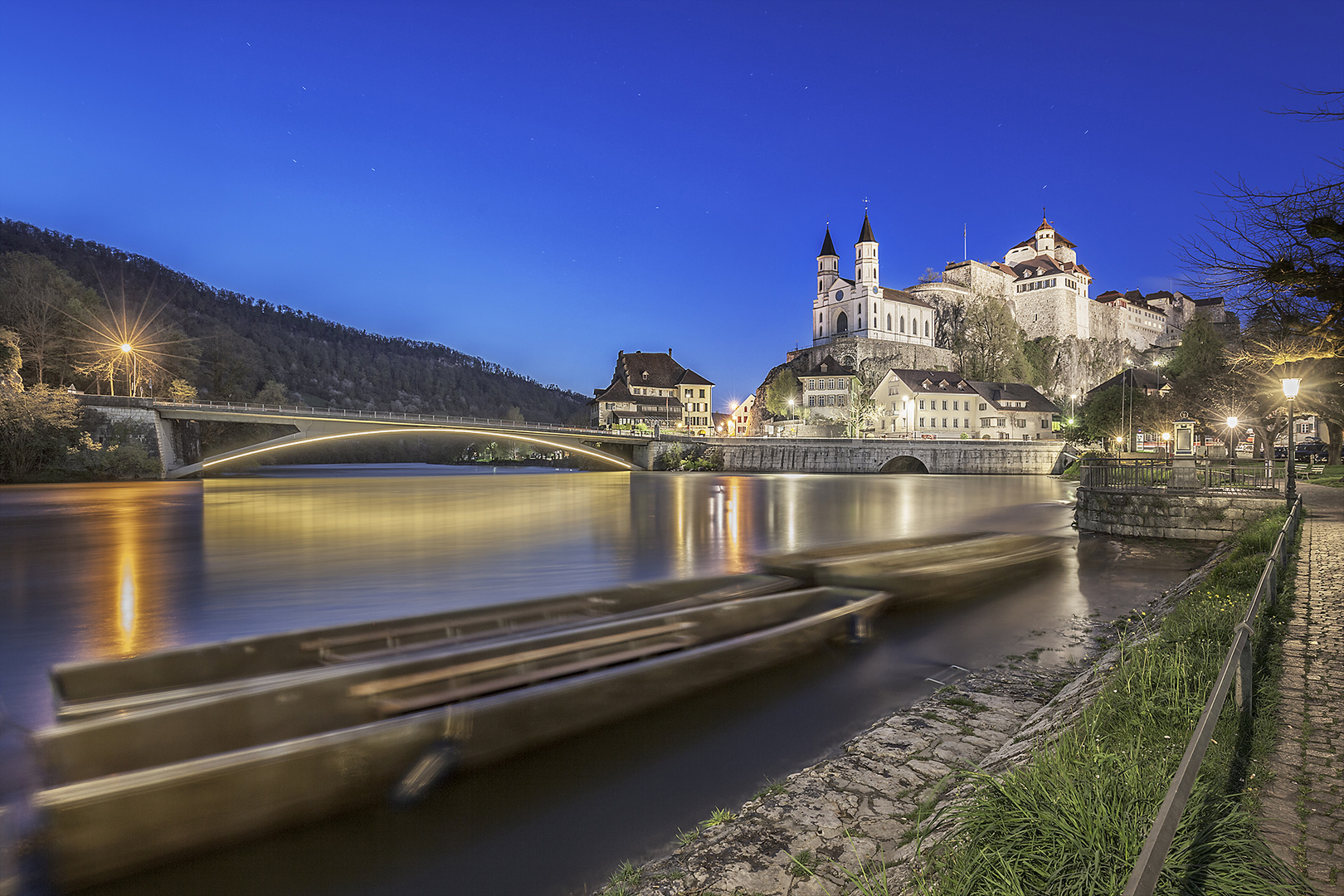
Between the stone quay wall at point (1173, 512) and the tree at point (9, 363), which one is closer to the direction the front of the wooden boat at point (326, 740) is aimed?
the stone quay wall

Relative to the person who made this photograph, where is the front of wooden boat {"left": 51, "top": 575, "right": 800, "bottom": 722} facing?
facing away from the viewer and to the right of the viewer

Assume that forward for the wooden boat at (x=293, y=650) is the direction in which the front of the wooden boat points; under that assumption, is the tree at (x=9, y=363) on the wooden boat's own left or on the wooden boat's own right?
on the wooden boat's own left

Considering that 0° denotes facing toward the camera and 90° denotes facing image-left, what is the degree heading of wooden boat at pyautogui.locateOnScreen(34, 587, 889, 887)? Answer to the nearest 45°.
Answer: approximately 225°

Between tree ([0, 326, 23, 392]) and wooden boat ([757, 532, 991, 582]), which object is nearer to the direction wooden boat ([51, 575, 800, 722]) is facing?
the wooden boat

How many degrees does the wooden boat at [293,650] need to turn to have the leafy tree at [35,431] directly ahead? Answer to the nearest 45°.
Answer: approximately 90° to its left

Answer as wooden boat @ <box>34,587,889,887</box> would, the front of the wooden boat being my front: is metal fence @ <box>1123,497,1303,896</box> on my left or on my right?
on my right
